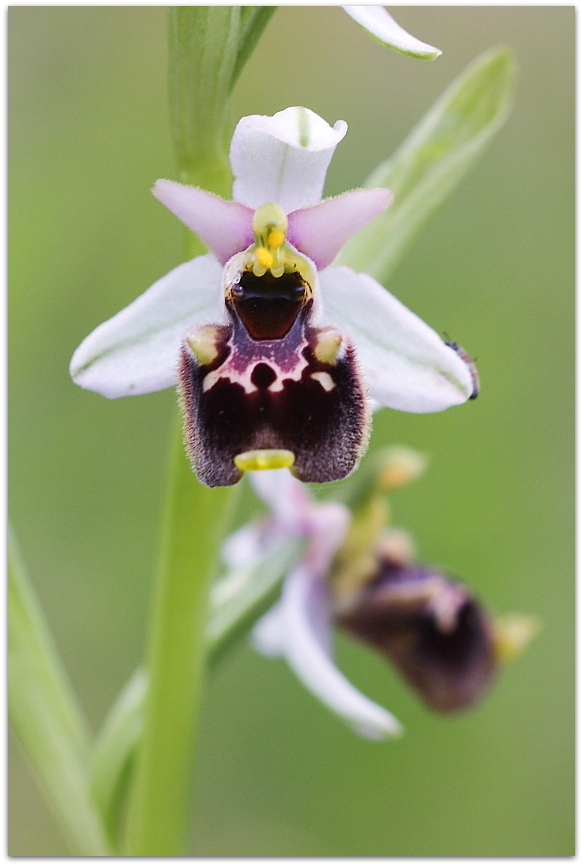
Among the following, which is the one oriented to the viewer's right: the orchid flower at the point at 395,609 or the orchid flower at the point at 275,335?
the orchid flower at the point at 395,609

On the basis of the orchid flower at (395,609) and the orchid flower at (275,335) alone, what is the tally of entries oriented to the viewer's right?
1

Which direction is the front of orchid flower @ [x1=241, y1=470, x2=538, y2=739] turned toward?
to the viewer's right

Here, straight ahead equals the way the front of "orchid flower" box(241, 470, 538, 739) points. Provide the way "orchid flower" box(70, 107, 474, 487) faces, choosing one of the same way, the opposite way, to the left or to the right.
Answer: to the right
